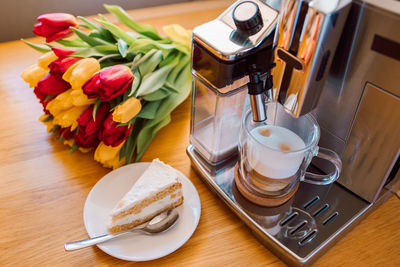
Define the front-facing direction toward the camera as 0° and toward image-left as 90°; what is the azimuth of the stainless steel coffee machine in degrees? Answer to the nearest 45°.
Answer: approximately 45°
